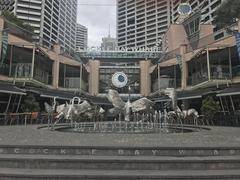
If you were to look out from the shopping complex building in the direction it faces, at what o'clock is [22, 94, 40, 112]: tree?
The tree is roughly at 2 o'clock from the shopping complex building.

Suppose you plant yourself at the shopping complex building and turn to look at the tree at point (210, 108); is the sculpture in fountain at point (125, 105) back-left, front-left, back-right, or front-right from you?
front-right

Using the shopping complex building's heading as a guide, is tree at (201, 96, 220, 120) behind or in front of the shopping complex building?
in front

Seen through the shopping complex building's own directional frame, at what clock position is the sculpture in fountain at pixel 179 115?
The sculpture in fountain is roughly at 12 o'clock from the shopping complex building.

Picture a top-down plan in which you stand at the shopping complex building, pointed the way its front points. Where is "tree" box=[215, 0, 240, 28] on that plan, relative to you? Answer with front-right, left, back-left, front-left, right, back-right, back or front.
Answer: left

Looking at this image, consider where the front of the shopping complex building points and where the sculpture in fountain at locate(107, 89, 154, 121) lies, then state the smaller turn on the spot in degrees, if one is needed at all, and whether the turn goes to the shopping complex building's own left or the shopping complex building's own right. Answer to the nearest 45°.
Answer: approximately 45° to the shopping complex building's own right

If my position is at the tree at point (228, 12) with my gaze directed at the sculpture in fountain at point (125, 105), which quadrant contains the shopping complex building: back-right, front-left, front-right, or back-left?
front-right

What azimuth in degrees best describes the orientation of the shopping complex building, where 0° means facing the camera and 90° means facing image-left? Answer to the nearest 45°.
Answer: approximately 0°
